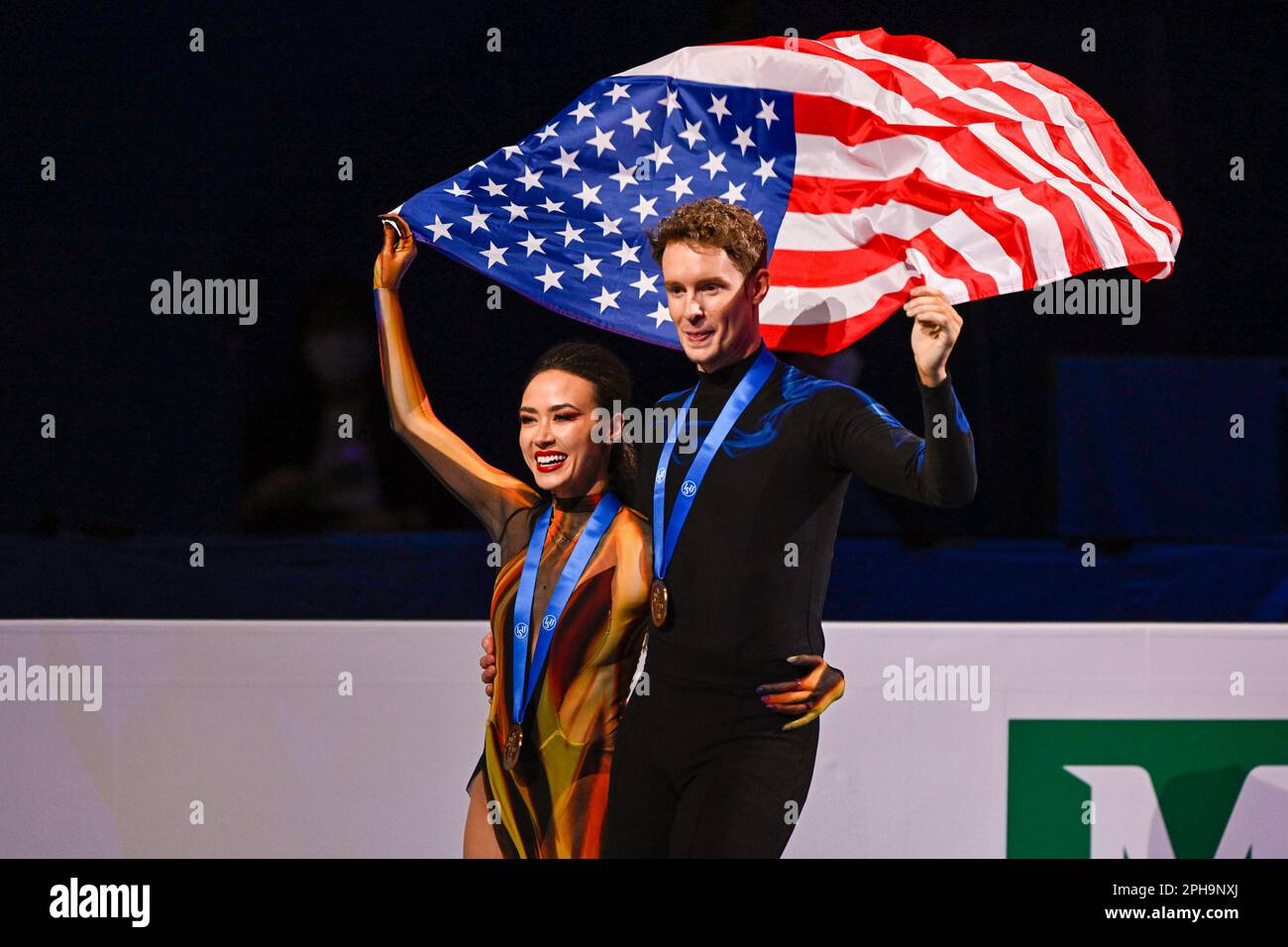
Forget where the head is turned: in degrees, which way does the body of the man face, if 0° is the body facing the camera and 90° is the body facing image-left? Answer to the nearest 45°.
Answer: approximately 45°

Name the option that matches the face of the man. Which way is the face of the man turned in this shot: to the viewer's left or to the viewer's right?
to the viewer's left

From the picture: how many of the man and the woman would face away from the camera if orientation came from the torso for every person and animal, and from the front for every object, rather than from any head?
0

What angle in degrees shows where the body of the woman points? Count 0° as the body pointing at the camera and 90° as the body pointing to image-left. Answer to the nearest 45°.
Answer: approximately 45°
